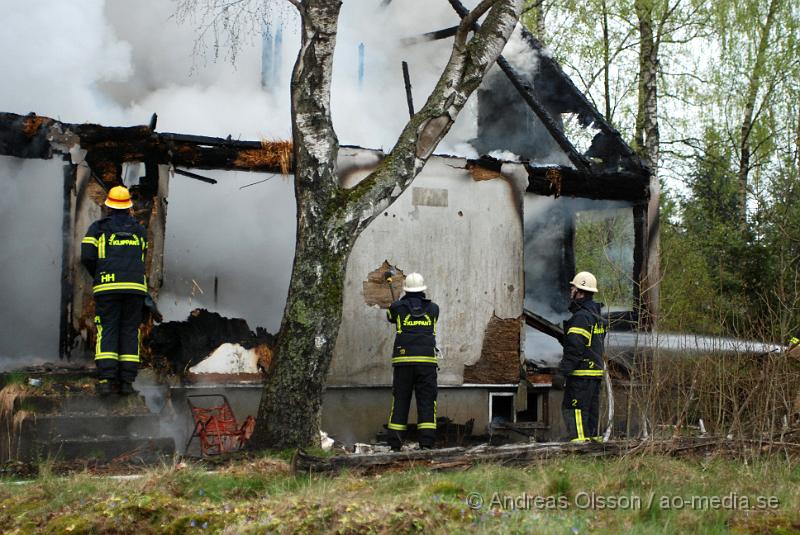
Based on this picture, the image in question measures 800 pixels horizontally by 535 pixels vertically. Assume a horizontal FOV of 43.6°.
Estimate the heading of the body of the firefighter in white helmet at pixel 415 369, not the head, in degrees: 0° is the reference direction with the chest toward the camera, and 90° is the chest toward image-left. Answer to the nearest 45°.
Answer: approximately 180°

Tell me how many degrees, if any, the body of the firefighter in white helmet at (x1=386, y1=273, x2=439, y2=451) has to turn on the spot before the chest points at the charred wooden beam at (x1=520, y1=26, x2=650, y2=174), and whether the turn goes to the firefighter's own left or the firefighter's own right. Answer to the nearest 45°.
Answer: approximately 45° to the firefighter's own right

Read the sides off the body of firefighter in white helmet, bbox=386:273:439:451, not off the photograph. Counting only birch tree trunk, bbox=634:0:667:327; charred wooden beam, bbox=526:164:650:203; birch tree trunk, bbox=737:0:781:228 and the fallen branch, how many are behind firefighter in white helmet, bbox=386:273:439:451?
1

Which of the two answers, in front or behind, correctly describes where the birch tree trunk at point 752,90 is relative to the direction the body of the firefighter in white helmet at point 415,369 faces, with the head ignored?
in front

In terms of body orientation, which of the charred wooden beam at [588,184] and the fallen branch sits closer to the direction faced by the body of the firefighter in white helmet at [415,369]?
the charred wooden beam

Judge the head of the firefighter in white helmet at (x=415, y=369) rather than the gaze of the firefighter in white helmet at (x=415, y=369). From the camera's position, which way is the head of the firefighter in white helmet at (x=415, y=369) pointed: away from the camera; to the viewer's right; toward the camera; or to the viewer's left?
away from the camera

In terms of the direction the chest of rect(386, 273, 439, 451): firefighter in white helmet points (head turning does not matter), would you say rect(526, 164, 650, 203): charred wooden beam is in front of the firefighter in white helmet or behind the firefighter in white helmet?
in front

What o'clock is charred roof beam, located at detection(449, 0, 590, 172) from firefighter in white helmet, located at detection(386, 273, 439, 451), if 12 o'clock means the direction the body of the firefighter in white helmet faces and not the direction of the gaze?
The charred roof beam is roughly at 1 o'clock from the firefighter in white helmet.

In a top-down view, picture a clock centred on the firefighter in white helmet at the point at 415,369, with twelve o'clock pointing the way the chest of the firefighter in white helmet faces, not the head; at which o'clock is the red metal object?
The red metal object is roughly at 9 o'clock from the firefighter in white helmet.

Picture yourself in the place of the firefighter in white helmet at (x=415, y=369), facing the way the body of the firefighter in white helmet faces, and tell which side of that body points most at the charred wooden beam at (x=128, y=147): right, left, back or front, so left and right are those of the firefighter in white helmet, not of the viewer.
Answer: left

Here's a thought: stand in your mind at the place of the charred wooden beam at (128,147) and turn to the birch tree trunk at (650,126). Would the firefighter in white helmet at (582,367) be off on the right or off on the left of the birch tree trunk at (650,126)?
right

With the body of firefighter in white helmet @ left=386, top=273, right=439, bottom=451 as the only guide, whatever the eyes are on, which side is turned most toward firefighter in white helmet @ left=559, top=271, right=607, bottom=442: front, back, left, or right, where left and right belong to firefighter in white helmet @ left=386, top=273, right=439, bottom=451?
right
